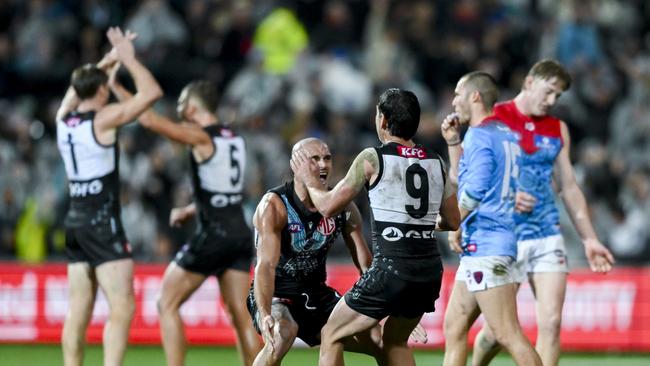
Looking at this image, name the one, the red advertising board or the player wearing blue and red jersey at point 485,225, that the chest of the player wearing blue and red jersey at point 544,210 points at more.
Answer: the player wearing blue and red jersey

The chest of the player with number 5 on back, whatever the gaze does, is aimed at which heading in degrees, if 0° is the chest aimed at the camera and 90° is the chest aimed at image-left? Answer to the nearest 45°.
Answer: approximately 135°

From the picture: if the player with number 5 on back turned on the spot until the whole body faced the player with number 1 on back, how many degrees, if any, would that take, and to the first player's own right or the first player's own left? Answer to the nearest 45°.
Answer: approximately 45° to the first player's own left

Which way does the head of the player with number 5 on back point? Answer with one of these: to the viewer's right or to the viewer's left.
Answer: to the viewer's left

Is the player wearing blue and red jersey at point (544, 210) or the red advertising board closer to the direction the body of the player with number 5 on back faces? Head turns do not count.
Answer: the red advertising board

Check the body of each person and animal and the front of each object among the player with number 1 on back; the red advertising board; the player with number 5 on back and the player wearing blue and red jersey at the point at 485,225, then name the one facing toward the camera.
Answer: the red advertising board

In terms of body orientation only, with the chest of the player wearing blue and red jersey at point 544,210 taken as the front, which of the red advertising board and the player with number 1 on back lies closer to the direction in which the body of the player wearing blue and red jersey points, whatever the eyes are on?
the player with number 1 on back
